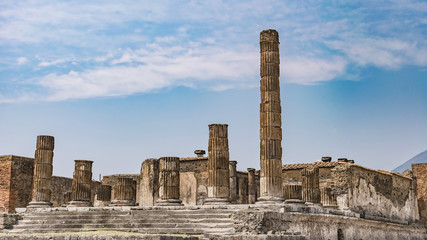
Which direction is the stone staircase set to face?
toward the camera

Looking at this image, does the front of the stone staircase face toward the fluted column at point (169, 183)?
no

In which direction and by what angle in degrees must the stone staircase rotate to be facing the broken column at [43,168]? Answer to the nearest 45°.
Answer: approximately 135° to its right

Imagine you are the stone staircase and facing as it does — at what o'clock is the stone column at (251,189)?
The stone column is roughly at 7 o'clock from the stone staircase.

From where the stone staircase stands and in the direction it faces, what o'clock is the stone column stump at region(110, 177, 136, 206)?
The stone column stump is roughly at 6 o'clock from the stone staircase.

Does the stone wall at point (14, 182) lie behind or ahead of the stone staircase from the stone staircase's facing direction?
behind

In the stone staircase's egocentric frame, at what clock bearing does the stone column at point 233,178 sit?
The stone column is roughly at 7 o'clock from the stone staircase.

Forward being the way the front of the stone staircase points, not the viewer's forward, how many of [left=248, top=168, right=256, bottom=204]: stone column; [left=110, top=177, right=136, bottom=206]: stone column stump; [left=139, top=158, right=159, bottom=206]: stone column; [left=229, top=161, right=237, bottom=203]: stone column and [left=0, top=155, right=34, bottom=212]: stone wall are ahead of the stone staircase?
0

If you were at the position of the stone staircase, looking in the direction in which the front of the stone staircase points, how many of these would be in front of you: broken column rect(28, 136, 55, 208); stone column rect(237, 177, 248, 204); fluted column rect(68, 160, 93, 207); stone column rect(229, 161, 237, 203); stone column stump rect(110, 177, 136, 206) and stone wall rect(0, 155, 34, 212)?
0

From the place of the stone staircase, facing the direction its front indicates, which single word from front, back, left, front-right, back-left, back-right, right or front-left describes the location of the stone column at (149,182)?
back

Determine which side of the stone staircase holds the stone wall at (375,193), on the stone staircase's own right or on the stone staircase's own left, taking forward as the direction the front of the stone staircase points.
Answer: on the stone staircase's own left

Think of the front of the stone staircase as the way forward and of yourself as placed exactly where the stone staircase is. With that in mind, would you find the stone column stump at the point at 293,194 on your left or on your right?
on your left

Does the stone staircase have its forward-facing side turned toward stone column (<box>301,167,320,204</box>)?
no
